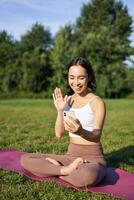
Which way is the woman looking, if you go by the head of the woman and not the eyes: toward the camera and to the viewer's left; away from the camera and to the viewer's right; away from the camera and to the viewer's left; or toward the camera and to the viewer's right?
toward the camera and to the viewer's left

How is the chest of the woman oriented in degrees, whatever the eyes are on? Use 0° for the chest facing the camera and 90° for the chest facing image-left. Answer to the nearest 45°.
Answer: approximately 45°
